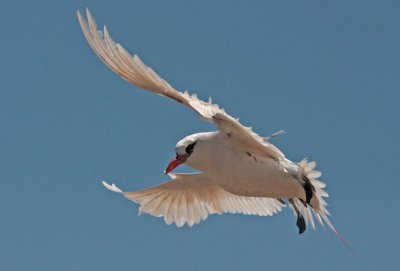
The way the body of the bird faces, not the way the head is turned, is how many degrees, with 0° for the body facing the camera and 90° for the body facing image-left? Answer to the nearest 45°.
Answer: approximately 90°
